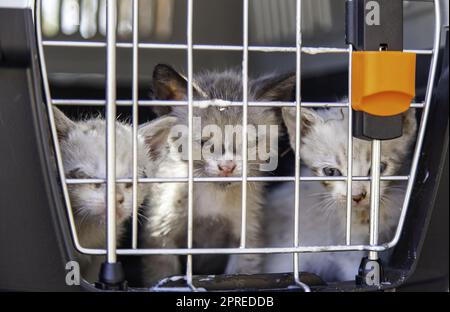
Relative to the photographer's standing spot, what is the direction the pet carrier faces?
facing the viewer

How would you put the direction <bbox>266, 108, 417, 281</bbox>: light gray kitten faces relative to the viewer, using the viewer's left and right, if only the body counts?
facing the viewer and to the right of the viewer

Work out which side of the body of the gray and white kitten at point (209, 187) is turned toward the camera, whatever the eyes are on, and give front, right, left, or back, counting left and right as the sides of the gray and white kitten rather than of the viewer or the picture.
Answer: front
